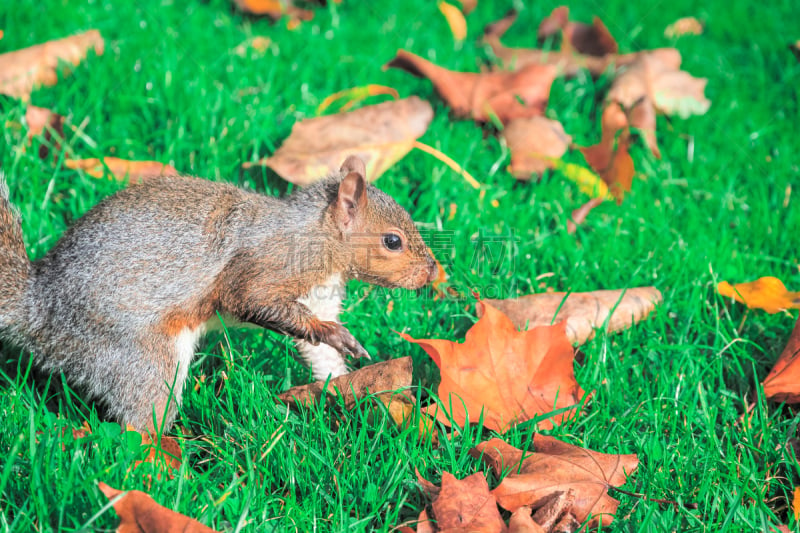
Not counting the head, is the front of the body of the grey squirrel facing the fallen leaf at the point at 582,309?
yes

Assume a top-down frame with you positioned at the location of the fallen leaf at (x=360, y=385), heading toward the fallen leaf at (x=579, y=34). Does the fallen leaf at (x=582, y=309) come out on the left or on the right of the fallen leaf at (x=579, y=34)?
right

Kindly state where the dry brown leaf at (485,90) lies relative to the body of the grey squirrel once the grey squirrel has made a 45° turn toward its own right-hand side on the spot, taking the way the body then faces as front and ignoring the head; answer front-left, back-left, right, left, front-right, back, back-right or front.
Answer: left

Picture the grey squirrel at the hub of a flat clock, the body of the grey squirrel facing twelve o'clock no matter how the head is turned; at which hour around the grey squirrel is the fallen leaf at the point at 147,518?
The fallen leaf is roughly at 3 o'clock from the grey squirrel.

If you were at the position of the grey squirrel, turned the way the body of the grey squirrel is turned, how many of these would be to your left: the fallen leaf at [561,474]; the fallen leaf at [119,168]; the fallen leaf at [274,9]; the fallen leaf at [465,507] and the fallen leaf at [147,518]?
2

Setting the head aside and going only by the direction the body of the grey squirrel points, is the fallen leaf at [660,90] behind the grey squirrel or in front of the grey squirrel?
in front

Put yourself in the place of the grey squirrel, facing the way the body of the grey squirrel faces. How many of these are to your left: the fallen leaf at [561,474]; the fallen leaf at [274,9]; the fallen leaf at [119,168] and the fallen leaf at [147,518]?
2

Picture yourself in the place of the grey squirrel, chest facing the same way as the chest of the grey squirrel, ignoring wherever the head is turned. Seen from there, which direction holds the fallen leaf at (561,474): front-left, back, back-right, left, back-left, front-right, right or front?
front-right

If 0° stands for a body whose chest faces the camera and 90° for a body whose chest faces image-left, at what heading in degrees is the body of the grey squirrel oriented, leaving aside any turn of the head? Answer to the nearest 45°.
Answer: approximately 270°

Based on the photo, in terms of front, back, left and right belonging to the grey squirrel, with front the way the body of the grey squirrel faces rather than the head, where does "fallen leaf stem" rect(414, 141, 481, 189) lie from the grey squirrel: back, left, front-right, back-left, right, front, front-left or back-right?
front-left

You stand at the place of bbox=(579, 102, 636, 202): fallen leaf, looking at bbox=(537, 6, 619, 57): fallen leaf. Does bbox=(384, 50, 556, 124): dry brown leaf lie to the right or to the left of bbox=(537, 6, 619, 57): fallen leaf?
left

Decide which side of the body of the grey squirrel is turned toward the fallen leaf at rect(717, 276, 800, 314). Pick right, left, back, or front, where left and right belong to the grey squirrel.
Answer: front
